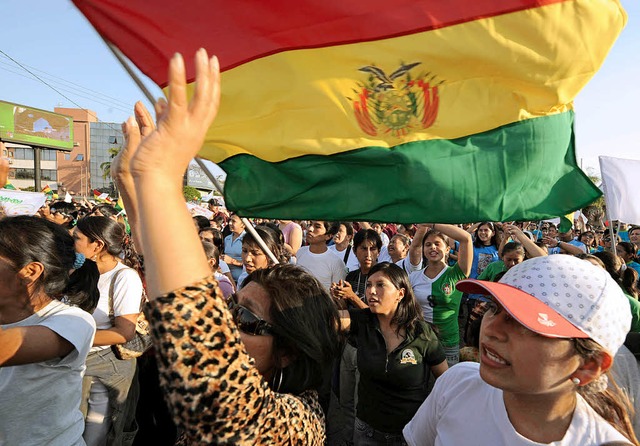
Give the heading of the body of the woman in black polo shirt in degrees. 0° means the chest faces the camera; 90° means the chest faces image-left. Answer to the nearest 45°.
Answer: approximately 45°

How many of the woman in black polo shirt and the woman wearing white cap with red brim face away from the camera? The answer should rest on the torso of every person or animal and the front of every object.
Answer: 0

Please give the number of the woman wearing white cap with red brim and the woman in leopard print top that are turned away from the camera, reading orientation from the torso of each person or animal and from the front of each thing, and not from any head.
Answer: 0

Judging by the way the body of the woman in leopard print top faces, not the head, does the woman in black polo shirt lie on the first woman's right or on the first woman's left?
on the first woman's right

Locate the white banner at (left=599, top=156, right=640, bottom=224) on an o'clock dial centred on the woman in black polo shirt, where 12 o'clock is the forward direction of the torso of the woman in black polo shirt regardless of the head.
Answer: The white banner is roughly at 6 o'clock from the woman in black polo shirt.

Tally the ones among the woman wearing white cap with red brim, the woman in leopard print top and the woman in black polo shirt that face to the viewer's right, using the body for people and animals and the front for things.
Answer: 0

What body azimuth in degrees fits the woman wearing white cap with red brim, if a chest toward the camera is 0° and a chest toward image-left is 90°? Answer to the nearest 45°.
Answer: approximately 45°

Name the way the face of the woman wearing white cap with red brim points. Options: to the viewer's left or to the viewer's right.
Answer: to the viewer's left

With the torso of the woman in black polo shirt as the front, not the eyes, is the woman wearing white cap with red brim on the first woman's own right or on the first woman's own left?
on the first woman's own left

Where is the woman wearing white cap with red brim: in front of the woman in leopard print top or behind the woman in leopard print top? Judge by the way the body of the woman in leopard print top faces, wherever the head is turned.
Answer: behind

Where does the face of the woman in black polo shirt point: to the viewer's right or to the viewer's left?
to the viewer's left
